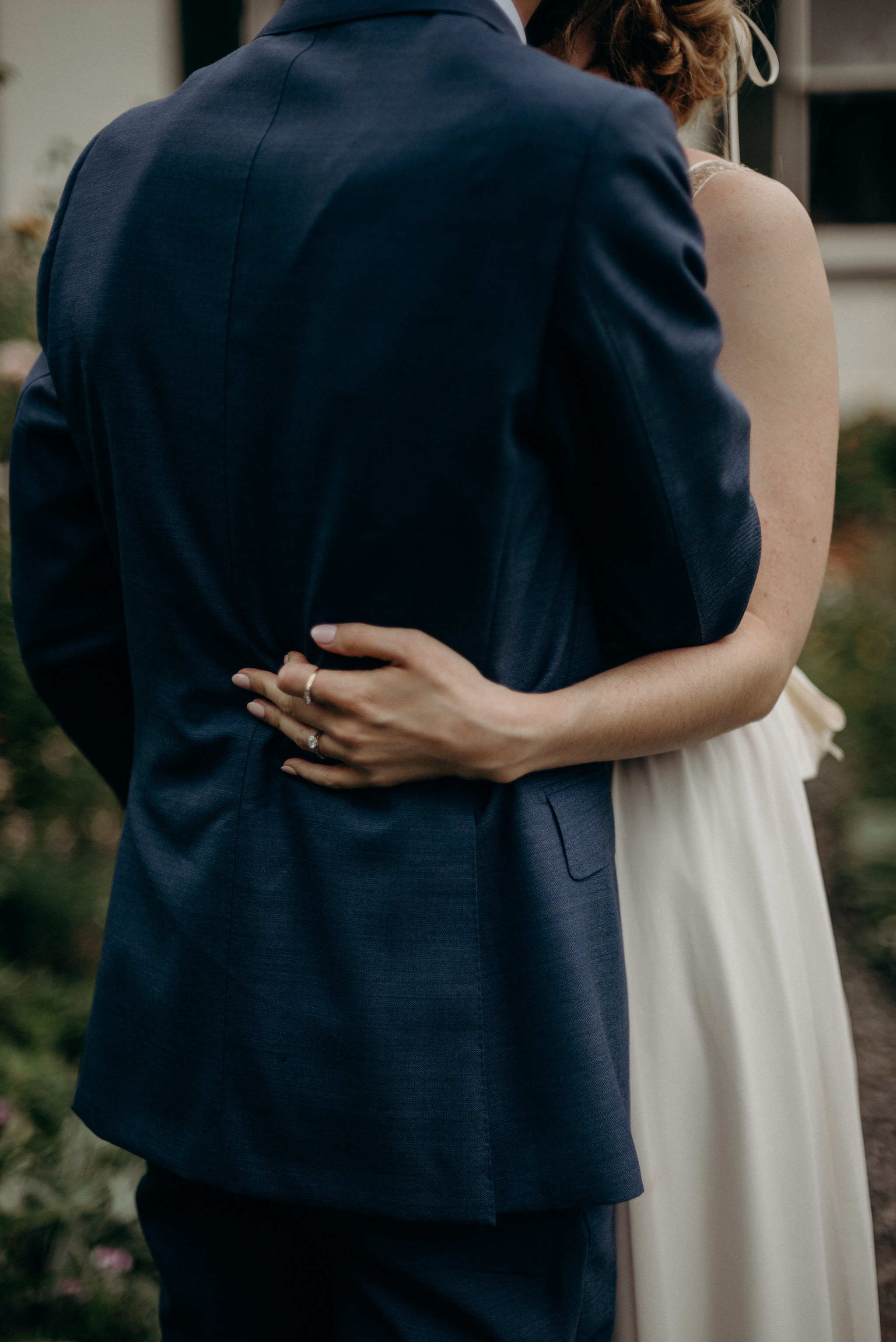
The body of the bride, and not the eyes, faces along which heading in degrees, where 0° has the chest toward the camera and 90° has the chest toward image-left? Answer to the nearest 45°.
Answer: approximately 90°
